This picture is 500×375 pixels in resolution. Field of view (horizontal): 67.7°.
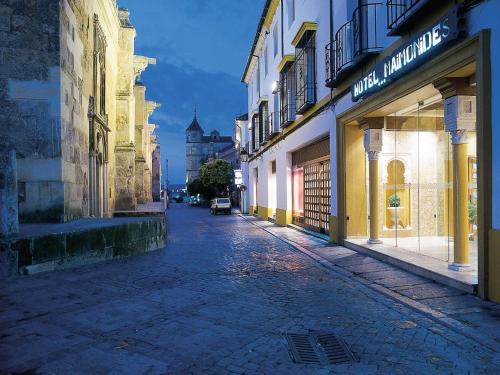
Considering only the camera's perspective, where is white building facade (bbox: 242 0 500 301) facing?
facing the viewer and to the left of the viewer

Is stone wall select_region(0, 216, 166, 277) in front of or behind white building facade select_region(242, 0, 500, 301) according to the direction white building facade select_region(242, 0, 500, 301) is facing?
in front
